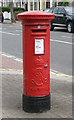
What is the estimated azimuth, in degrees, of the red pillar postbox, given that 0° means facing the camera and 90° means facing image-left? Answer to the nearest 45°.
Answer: approximately 0°
